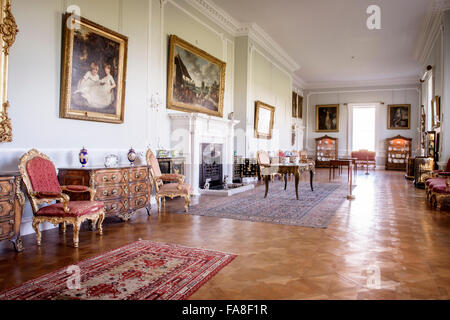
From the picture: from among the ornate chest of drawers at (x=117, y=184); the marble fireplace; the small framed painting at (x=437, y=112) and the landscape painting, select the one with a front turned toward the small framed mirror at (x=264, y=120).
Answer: the small framed painting at (x=437, y=112)

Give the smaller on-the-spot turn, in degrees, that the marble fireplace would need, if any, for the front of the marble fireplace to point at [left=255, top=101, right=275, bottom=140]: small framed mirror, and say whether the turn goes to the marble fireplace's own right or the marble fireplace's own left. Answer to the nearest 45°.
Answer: approximately 90° to the marble fireplace's own left

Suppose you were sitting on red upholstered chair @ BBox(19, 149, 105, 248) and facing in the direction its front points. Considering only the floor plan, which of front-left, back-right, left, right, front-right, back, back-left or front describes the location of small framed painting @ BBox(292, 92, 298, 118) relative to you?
left

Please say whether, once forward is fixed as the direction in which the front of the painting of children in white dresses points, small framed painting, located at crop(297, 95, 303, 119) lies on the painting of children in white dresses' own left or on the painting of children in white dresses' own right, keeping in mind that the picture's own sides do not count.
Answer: on the painting of children in white dresses' own left

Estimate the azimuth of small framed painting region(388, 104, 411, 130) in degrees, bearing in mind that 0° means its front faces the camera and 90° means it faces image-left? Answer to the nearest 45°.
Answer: approximately 0°

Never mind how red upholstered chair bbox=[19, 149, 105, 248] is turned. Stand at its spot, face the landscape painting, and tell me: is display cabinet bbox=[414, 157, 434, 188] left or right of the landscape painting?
right

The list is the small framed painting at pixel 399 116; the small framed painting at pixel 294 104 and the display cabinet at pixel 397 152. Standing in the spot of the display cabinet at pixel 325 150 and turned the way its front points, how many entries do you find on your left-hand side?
2

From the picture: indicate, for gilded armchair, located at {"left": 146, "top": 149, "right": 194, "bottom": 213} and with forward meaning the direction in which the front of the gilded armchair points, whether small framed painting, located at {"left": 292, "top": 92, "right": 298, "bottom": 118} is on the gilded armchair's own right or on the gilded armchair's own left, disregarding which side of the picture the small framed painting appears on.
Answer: on the gilded armchair's own left

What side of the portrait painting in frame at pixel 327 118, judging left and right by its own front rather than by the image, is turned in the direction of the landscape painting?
front

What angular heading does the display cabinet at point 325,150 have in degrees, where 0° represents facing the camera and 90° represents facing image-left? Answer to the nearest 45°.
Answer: approximately 0°

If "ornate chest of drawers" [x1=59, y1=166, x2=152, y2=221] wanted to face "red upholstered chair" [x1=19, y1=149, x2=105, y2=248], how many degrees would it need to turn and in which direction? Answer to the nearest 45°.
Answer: approximately 90° to its right

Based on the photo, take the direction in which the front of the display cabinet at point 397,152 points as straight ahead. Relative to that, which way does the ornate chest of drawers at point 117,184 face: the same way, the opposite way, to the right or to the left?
to the left

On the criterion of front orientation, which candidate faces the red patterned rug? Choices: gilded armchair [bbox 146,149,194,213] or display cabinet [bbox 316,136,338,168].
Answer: the display cabinet

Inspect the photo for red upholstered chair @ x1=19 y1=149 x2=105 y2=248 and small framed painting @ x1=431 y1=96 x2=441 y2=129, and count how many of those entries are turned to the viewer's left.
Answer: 1

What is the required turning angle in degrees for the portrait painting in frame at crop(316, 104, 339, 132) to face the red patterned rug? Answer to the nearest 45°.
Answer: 0° — it already faces it

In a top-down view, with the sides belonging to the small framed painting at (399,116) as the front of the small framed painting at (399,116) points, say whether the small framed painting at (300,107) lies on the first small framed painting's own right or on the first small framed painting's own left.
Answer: on the first small framed painting's own right
